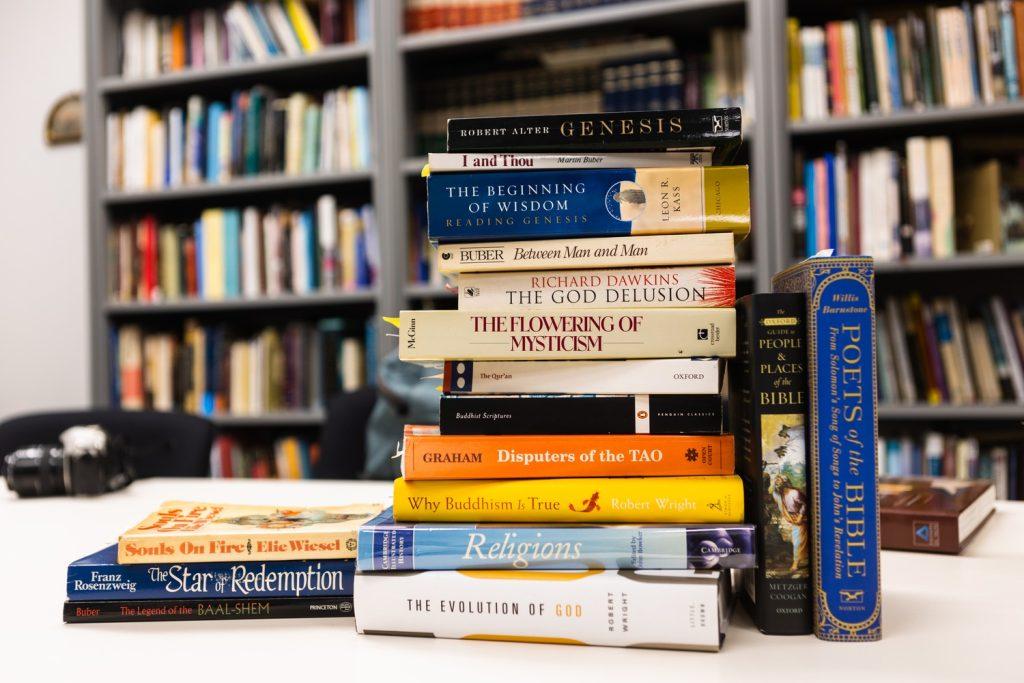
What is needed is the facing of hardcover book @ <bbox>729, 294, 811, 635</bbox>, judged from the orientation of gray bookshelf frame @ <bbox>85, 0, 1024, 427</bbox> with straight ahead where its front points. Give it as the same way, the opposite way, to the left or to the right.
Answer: to the left

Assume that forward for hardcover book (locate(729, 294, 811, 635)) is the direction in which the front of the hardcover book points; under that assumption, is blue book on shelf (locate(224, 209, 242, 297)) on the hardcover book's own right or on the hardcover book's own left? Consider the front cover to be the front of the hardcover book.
on the hardcover book's own left

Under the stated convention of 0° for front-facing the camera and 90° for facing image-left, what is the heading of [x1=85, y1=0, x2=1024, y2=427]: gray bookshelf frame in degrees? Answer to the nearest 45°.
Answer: approximately 0°

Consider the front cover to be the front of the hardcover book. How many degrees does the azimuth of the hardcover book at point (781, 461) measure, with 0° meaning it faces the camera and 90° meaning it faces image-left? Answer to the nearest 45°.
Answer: approximately 270°

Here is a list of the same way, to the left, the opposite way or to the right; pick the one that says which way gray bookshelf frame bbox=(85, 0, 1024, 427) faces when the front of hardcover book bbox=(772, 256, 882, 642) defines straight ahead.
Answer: to the right

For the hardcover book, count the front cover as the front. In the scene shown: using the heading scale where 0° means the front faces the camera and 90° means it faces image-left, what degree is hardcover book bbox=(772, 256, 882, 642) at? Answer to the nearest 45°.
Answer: approximately 270°

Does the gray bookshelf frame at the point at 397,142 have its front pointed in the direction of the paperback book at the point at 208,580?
yes
